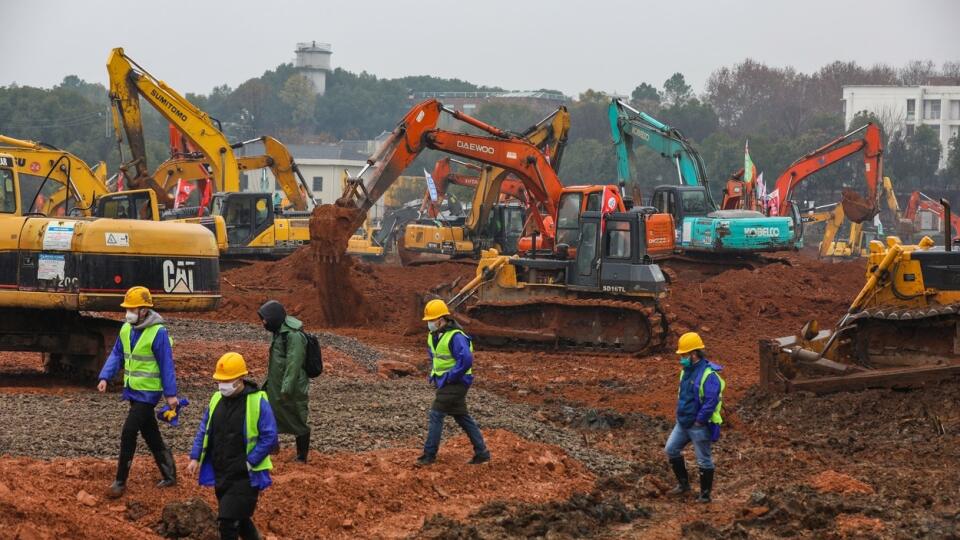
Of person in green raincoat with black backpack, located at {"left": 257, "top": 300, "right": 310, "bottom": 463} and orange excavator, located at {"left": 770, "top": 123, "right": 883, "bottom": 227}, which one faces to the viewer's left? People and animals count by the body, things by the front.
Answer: the person in green raincoat with black backpack

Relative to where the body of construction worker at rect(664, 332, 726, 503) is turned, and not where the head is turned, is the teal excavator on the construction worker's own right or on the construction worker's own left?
on the construction worker's own right

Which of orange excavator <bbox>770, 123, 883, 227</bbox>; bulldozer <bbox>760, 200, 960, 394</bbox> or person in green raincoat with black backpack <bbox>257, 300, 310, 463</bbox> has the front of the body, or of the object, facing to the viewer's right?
the orange excavator

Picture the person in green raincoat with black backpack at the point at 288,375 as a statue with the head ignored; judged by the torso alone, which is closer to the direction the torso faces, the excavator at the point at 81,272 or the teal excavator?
the excavator

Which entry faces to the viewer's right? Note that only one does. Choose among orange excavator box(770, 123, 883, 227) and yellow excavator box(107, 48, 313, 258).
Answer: the orange excavator

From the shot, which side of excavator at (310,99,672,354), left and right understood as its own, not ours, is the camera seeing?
left

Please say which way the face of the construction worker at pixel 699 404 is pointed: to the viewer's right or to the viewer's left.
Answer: to the viewer's left

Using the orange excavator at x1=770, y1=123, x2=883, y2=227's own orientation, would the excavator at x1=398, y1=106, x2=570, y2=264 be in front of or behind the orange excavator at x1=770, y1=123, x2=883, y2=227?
behind

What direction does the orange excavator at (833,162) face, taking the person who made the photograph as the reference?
facing to the right of the viewer

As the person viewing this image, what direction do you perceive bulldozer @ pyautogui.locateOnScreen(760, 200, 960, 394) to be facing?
facing to the left of the viewer

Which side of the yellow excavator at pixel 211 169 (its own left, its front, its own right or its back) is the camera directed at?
left

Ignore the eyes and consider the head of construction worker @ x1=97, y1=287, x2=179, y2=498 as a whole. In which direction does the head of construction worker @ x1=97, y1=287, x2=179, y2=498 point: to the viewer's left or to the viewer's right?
to the viewer's left
